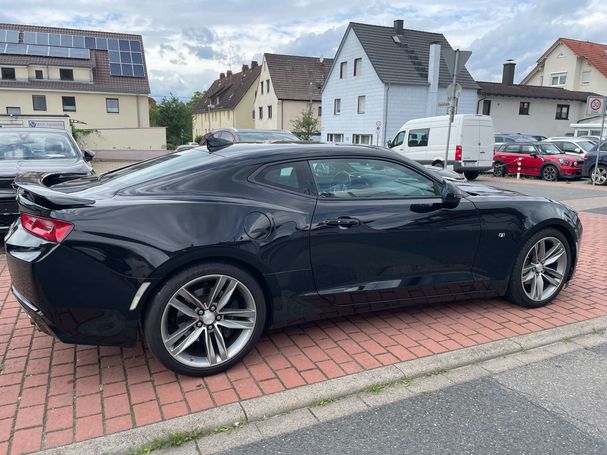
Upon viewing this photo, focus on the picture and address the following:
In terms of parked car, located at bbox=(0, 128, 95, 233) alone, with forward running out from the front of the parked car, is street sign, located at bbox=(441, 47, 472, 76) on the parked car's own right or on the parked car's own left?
on the parked car's own left

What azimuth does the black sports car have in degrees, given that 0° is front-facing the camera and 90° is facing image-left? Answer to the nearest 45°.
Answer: approximately 225°

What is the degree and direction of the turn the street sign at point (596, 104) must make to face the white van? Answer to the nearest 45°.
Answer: approximately 90° to its right

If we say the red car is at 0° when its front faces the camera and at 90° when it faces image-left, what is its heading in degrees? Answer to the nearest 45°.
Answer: approximately 315°

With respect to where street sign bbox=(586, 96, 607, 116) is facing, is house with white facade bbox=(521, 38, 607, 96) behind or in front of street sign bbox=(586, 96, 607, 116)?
behind

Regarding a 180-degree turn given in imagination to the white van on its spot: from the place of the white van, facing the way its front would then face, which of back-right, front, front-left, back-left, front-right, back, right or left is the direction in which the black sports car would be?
front-right

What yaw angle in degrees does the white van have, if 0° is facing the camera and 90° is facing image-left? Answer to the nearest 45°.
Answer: approximately 135°

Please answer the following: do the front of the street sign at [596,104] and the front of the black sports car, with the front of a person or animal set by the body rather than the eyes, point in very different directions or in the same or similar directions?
very different directions
